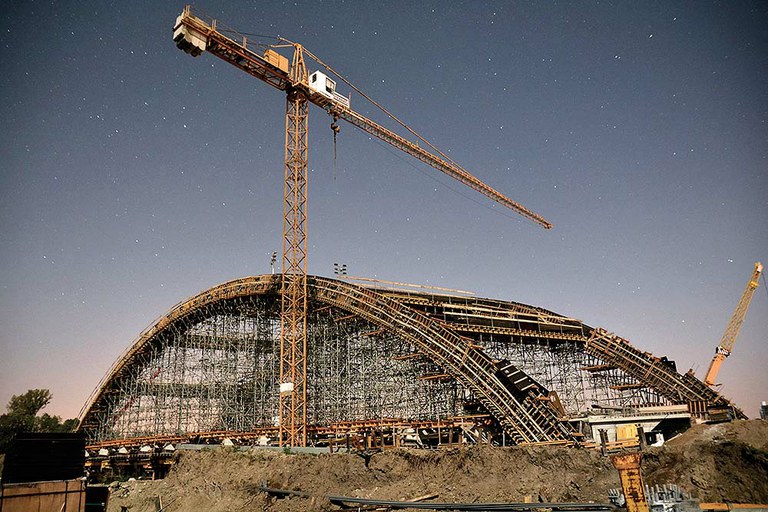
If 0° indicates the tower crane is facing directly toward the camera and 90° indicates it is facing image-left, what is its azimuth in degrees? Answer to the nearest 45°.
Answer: approximately 225°

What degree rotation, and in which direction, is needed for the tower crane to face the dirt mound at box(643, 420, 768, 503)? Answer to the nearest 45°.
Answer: approximately 90° to its right
